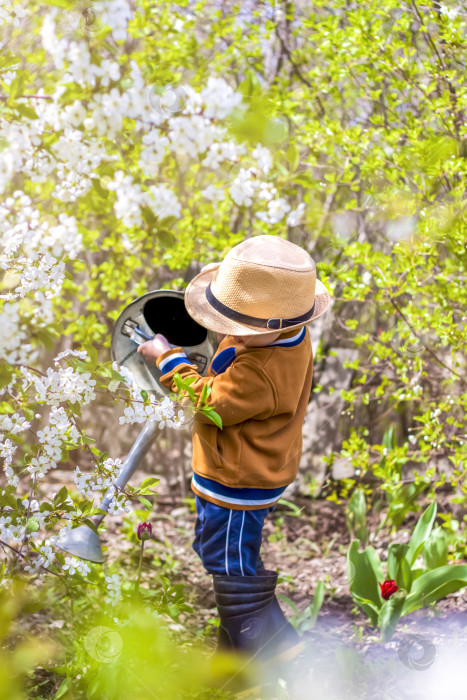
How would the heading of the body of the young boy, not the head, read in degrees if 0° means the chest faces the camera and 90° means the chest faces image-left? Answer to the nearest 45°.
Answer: approximately 90°
